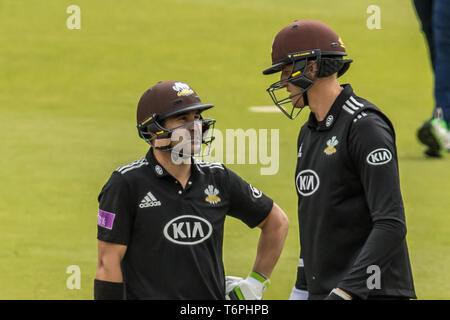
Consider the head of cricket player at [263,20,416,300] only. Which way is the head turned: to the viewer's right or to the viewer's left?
to the viewer's left

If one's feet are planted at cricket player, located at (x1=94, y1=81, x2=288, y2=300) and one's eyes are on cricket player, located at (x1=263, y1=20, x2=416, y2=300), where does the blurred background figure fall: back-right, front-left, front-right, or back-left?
front-left

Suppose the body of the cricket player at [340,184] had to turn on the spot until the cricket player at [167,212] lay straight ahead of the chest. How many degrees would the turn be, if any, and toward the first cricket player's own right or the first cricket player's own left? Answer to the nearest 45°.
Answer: approximately 45° to the first cricket player's own right

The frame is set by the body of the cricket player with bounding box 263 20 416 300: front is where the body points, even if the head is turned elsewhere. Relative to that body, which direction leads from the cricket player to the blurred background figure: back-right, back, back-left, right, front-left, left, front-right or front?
back-right

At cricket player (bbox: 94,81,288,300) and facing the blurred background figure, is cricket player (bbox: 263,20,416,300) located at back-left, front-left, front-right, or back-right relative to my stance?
front-right

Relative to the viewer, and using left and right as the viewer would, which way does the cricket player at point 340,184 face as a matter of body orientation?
facing the viewer and to the left of the viewer

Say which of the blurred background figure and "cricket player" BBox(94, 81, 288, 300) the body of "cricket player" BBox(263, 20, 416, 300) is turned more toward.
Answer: the cricket player
